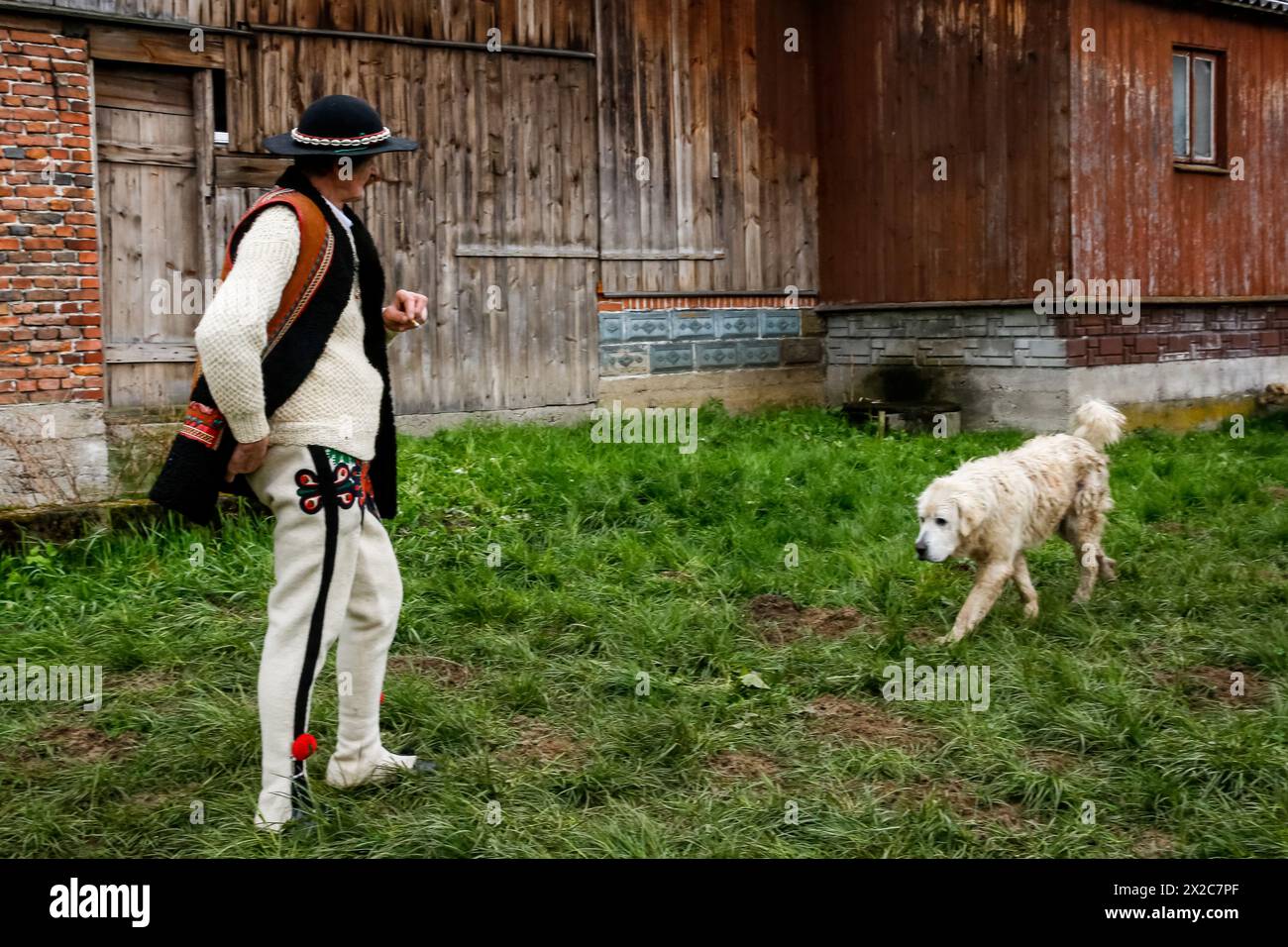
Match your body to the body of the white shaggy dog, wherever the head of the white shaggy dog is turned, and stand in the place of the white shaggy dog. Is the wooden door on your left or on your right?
on your right

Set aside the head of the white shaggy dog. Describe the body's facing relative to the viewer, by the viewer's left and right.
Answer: facing the viewer and to the left of the viewer
